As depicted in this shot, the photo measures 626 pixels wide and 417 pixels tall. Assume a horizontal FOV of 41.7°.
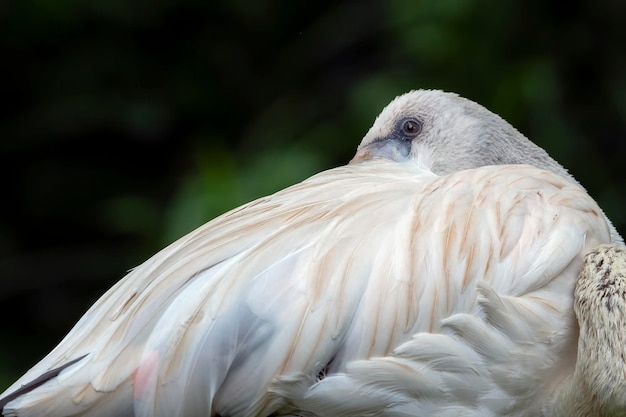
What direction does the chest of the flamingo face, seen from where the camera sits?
to the viewer's right
